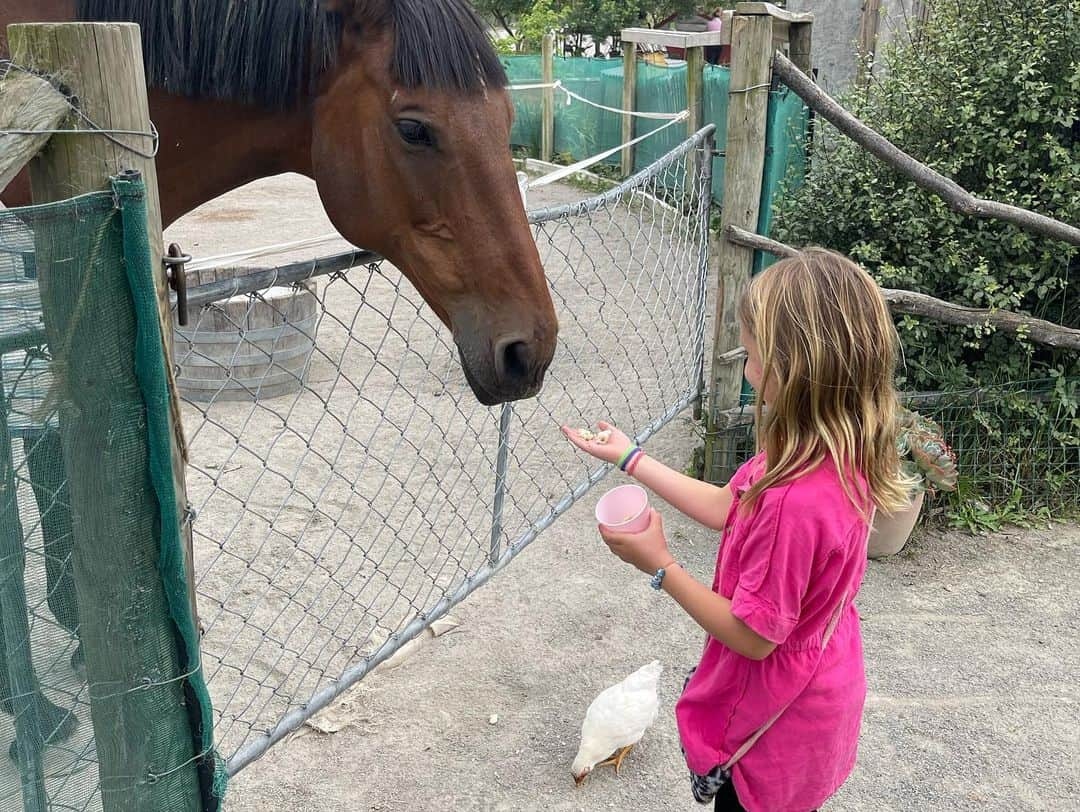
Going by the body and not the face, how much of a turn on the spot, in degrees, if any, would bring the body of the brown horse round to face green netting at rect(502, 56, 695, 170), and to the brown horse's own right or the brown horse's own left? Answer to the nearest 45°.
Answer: approximately 90° to the brown horse's own left

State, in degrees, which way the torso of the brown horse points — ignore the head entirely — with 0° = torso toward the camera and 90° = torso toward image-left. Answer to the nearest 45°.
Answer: approximately 270°

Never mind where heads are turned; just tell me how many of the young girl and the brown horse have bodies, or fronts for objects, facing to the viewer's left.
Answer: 1

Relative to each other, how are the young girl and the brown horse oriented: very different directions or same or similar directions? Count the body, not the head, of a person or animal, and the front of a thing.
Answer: very different directions

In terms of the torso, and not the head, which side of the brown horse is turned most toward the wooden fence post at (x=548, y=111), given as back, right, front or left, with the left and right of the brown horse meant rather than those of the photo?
left

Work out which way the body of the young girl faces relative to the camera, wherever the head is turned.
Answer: to the viewer's left

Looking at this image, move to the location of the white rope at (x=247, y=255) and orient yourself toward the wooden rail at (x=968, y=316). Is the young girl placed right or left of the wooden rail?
right

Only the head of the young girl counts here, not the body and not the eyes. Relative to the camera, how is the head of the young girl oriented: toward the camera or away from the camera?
away from the camera

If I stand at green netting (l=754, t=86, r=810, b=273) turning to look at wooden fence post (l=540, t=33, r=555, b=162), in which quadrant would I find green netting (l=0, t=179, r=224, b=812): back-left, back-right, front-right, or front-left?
back-left

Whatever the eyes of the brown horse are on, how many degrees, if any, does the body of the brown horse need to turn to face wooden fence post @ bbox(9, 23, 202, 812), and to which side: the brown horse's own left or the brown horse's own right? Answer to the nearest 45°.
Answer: approximately 135° to the brown horse's own right

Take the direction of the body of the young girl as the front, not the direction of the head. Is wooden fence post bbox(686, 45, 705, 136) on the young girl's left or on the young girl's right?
on the young girl's right

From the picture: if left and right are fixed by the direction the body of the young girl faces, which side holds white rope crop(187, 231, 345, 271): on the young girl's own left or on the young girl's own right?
on the young girl's own right
